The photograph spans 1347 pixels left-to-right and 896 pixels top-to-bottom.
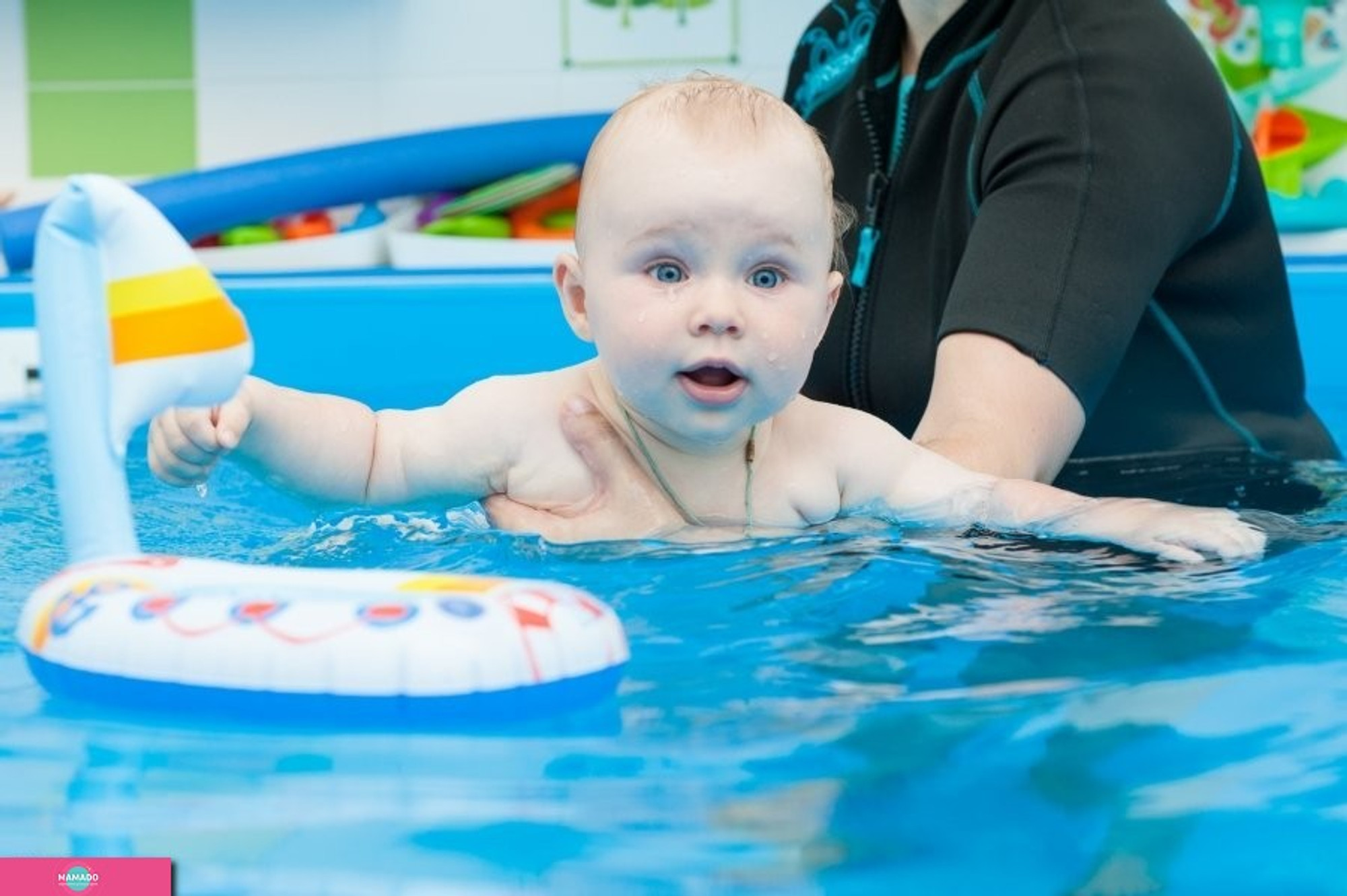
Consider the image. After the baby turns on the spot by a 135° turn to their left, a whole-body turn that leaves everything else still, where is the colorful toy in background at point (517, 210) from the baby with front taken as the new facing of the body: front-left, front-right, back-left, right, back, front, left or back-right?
front-left

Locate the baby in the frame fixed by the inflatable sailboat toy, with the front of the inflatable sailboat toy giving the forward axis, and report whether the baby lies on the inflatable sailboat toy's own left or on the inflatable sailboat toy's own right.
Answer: on the inflatable sailboat toy's own right

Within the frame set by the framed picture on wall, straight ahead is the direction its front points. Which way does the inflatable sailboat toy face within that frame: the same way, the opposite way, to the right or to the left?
to the right

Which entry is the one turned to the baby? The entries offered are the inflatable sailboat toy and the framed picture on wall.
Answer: the framed picture on wall

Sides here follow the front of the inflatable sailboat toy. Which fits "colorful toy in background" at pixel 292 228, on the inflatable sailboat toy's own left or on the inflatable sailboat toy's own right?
on the inflatable sailboat toy's own right

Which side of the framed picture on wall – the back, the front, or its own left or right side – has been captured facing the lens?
front

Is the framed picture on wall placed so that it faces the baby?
yes

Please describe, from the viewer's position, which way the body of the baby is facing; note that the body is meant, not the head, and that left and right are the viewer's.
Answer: facing the viewer

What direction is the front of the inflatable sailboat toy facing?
to the viewer's left

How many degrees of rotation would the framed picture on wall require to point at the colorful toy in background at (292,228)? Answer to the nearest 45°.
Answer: approximately 45° to its right

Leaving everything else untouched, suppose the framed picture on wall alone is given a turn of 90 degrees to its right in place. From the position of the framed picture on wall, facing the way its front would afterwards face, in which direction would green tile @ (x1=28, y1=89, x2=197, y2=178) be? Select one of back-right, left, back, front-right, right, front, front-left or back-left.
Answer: front

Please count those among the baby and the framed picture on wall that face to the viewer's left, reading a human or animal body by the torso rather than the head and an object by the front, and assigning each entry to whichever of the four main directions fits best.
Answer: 0

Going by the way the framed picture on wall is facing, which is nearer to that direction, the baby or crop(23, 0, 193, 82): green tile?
the baby

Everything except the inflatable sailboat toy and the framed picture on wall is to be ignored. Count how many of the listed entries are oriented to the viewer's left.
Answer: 1
